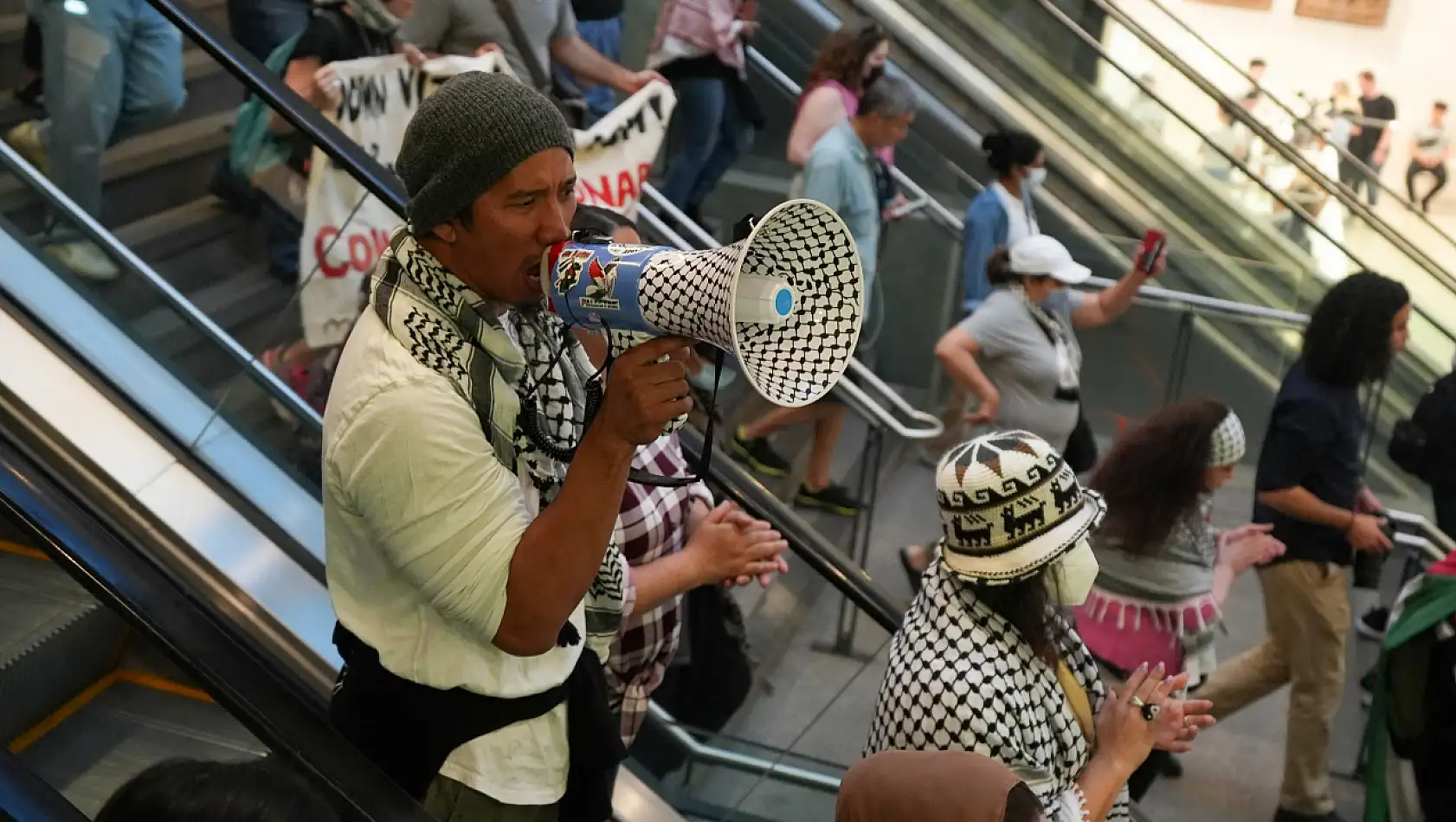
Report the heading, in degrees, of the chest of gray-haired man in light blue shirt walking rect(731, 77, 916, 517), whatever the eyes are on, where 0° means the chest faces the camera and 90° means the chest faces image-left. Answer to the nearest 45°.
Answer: approximately 270°

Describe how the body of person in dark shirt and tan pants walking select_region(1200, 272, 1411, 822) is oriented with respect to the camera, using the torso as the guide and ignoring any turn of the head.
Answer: to the viewer's right

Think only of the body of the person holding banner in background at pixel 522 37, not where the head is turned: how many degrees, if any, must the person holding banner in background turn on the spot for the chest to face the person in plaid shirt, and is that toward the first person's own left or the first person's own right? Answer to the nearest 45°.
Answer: approximately 45° to the first person's own right

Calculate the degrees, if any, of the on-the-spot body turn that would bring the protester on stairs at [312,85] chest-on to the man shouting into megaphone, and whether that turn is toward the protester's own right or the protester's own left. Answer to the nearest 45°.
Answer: approximately 45° to the protester's own right

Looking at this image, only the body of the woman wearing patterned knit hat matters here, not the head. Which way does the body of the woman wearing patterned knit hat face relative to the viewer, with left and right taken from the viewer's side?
facing to the right of the viewer

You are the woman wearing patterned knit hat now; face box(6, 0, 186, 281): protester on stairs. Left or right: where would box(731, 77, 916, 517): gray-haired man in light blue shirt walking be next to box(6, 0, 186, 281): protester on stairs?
right

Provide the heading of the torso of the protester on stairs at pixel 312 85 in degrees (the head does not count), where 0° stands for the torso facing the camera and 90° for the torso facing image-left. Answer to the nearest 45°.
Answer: approximately 315°

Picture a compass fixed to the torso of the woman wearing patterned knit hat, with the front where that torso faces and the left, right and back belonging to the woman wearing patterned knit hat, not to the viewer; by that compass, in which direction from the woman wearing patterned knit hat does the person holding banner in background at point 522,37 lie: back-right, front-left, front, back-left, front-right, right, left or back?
back-left
